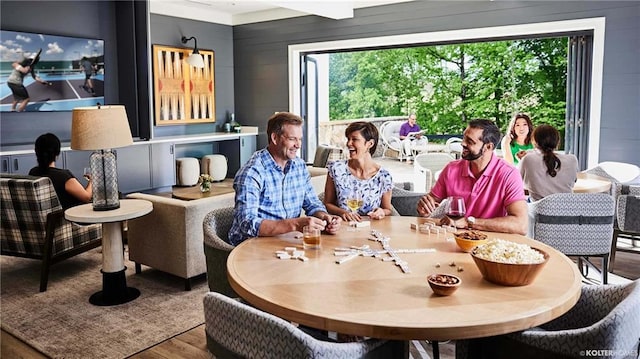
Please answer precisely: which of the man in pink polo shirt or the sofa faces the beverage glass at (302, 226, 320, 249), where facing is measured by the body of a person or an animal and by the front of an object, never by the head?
the man in pink polo shirt

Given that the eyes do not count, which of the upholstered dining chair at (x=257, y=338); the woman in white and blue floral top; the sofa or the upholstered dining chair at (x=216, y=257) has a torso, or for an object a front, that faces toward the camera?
the woman in white and blue floral top

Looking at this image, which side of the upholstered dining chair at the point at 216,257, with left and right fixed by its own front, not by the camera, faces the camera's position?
right

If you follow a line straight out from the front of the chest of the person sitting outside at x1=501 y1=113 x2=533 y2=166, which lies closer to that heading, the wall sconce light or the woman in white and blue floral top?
the woman in white and blue floral top

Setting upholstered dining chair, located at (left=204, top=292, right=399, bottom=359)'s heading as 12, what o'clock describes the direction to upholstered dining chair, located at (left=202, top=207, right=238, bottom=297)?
upholstered dining chair, located at (left=202, top=207, right=238, bottom=297) is roughly at 10 o'clock from upholstered dining chair, located at (left=204, top=292, right=399, bottom=359).

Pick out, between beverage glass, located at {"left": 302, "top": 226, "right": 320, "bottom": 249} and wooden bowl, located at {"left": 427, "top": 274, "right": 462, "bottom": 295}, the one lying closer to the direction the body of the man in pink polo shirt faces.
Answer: the beverage glass

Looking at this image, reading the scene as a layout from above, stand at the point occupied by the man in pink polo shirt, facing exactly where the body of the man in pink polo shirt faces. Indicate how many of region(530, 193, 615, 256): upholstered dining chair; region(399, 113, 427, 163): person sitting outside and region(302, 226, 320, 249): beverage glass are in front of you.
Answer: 1

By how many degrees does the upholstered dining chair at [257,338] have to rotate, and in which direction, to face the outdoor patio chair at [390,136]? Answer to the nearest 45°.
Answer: approximately 45° to its left

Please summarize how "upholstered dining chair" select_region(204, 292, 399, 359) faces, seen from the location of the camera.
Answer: facing away from the viewer and to the right of the viewer

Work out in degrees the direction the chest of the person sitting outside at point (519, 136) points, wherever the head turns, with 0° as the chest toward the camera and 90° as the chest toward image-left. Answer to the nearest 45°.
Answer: approximately 0°

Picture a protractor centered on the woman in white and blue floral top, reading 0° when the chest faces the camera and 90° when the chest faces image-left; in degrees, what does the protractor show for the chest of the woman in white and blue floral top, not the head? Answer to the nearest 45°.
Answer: approximately 0°

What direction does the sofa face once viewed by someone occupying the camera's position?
facing away from the viewer and to the left of the viewer

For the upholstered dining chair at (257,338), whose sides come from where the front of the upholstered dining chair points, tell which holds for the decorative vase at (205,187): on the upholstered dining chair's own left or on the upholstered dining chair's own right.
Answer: on the upholstered dining chair's own left
